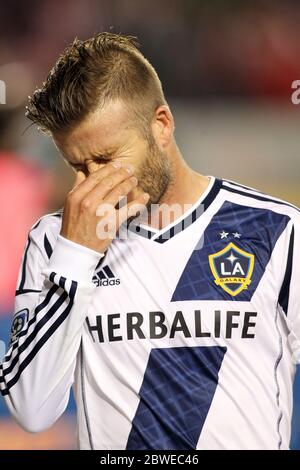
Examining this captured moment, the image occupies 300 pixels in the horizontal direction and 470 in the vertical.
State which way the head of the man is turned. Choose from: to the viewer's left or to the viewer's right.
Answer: to the viewer's left

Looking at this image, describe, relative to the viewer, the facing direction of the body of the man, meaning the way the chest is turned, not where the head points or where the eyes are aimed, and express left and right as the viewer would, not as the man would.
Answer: facing the viewer
